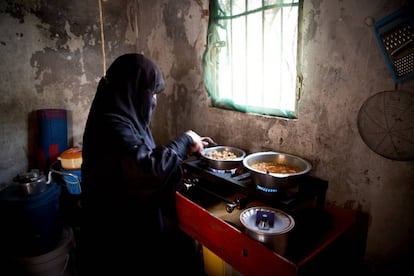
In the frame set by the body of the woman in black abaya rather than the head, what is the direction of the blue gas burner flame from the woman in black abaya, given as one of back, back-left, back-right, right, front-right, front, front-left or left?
front

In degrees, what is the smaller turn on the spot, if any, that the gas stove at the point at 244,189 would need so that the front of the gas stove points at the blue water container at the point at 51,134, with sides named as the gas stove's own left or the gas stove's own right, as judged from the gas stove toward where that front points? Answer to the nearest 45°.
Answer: approximately 90° to the gas stove's own right

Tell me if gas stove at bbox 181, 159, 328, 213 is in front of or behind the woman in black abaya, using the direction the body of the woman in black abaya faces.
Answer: in front

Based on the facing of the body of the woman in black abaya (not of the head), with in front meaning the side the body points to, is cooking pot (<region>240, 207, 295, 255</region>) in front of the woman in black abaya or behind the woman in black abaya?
in front

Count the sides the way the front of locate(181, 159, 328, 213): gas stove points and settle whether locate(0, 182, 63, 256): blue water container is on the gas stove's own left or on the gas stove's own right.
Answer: on the gas stove's own right

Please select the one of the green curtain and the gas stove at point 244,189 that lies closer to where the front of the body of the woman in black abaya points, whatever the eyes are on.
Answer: the gas stove

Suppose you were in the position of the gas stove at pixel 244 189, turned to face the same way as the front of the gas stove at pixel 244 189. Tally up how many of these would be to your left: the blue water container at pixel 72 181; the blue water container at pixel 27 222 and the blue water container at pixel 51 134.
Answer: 0

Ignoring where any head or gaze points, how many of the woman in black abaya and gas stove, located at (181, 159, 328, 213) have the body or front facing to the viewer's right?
1

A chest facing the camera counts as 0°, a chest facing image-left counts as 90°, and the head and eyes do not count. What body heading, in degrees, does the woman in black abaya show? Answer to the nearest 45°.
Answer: approximately 270°

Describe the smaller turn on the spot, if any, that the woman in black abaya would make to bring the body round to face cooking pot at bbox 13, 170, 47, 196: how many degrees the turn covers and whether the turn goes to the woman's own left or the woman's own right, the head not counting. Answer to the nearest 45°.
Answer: approximately 135° to the woman's own left

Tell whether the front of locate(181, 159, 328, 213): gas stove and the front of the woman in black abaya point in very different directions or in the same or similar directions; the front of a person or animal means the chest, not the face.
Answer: very different directions

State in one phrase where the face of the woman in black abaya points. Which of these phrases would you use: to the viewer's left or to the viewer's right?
to the viewer's right
